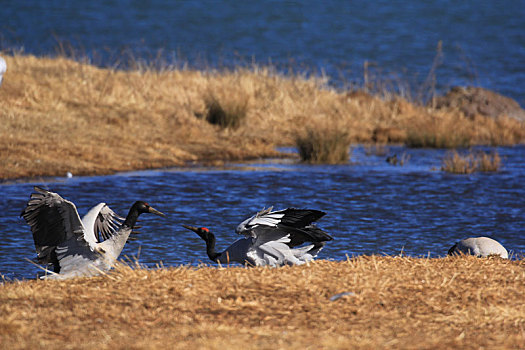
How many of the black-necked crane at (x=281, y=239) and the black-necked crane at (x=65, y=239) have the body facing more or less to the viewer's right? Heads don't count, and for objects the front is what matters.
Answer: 1

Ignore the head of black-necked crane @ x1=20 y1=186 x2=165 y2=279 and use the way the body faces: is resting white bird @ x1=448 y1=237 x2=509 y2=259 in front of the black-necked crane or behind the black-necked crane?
in front

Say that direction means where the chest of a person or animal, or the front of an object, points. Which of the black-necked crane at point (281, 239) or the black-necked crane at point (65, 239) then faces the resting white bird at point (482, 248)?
the black-necked crane at point (65, 239)

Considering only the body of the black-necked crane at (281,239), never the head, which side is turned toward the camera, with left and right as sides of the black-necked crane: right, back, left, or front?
left

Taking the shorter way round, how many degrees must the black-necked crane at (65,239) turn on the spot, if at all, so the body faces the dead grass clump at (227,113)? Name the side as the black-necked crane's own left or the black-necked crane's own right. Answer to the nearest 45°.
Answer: approximately 90° to the black-necked crane's own left

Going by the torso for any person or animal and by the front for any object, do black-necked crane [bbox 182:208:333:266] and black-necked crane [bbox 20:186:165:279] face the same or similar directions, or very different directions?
very different directions

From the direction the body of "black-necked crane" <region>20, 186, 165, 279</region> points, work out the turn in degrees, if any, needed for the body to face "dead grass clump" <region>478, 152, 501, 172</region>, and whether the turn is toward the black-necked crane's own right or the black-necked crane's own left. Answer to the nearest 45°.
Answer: approximately 45° to the black-necked crane's own left

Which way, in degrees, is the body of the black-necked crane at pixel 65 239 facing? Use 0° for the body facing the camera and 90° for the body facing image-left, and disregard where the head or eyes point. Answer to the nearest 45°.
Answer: approximately 270°

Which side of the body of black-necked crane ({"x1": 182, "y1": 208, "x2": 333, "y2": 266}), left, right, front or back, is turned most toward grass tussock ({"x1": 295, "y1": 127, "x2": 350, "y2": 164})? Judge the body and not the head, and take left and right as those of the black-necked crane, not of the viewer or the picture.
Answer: right
